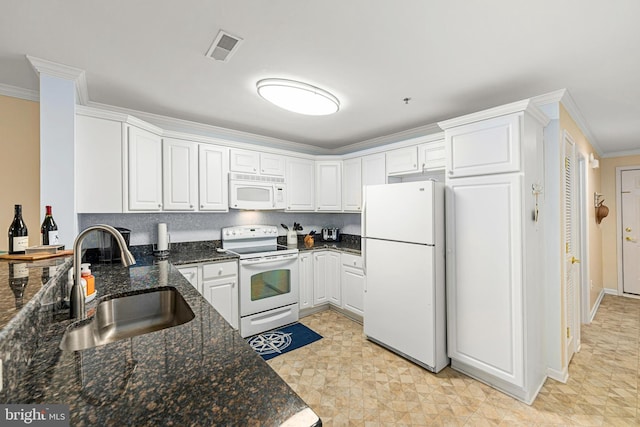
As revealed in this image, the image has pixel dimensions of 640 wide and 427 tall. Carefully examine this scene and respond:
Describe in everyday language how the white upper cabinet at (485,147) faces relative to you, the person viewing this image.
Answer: facing the viewer and to the left of the viewer

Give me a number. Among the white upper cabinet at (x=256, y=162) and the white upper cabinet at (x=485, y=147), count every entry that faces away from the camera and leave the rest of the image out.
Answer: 0

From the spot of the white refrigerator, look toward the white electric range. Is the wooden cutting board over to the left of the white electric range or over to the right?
left

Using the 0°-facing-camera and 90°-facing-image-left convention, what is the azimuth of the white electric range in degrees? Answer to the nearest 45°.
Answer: approximately 315°

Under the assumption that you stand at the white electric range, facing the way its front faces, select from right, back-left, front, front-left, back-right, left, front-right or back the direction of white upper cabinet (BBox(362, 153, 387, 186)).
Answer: front-left

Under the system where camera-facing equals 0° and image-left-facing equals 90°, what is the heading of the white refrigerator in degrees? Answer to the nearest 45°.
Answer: approximately 45°

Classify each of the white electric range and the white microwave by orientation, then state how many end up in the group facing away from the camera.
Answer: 0

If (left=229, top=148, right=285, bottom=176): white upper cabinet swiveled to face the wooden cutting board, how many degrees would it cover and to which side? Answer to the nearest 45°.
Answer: approximately 90° to its right
